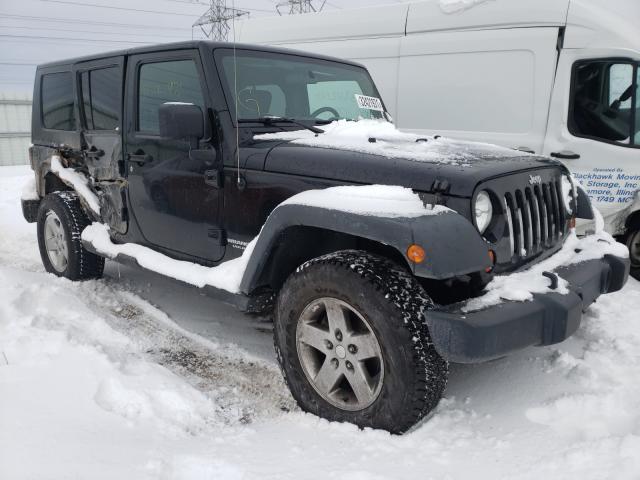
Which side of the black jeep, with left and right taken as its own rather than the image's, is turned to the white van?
left

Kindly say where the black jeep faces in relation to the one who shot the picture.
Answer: facing the viewer and to the right of the viewer

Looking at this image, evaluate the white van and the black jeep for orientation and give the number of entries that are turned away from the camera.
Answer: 0
